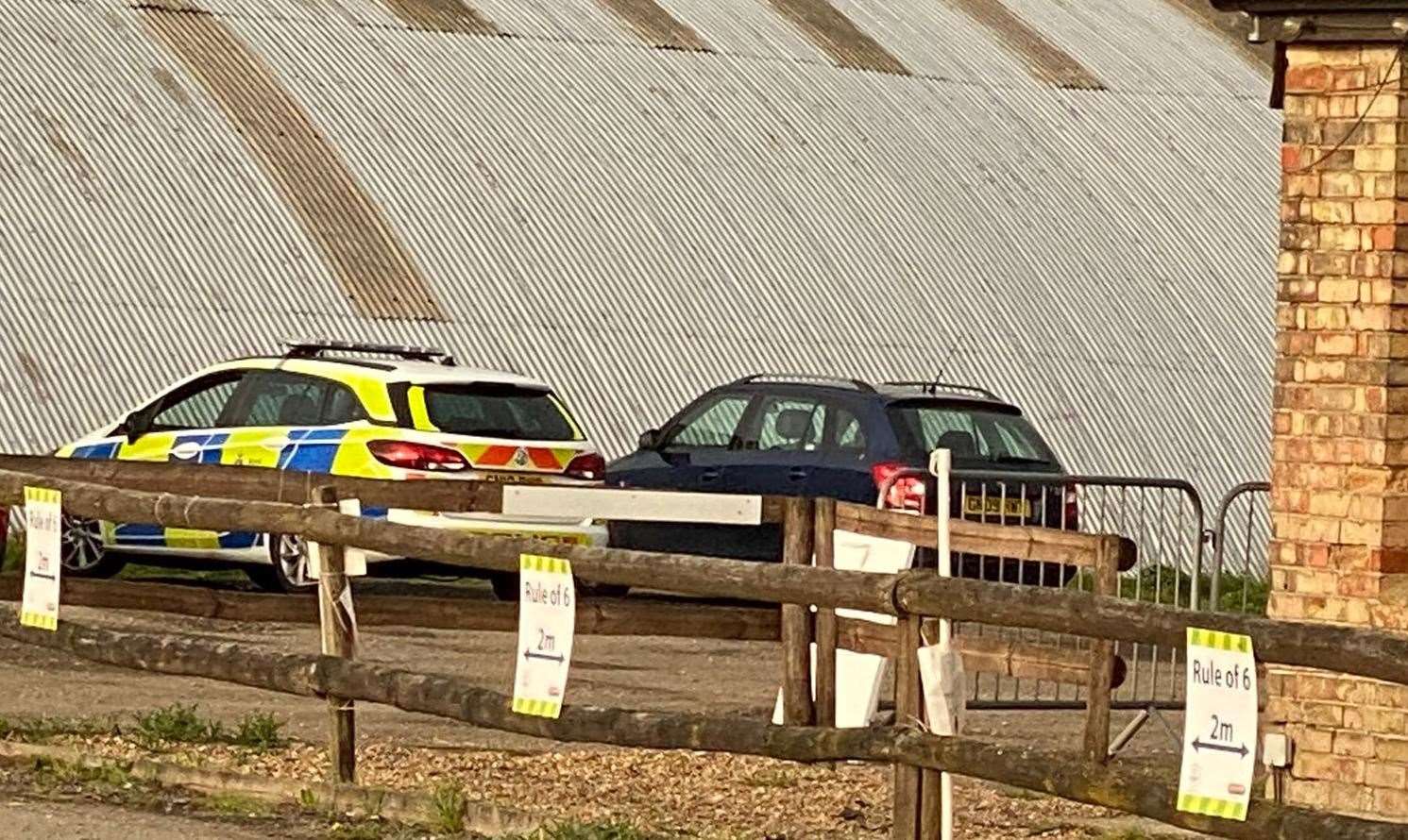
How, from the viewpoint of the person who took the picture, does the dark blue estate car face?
facing away from the viewer and to the left of the viewer

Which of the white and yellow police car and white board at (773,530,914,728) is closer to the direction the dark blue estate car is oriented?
the white and yellow police car

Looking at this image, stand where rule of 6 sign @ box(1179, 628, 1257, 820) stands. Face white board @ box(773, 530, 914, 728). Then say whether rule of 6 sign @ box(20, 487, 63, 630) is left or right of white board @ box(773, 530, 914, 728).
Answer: left

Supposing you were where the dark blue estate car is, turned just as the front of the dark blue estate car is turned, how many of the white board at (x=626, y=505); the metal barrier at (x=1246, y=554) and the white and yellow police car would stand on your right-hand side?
1

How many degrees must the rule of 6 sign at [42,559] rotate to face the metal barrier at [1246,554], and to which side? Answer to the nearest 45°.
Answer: approximately 135° to its left

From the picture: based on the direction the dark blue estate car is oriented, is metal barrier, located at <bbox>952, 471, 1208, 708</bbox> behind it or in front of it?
behind

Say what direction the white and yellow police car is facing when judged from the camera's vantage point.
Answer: facing away from the viewer and to the left of the viewer

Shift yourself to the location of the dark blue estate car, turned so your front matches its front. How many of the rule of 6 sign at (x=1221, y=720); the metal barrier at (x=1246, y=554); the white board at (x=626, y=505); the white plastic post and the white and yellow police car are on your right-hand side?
1

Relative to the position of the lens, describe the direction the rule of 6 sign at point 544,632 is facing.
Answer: facing the viewer

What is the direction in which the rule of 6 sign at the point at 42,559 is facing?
toward the camera

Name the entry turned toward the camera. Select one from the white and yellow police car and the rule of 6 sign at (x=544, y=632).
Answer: the rule of 6 sign

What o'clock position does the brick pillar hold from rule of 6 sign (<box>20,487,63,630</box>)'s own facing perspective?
The brick pillar is roughly at 10 o'clock from the rule of 6 sign.

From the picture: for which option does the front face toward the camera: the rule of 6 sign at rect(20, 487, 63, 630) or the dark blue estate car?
the rule of 6 sign

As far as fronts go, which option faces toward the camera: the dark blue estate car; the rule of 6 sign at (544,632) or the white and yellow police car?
the rule of 6 sign

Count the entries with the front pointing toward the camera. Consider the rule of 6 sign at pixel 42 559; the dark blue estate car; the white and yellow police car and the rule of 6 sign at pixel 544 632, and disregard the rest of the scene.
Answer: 2
